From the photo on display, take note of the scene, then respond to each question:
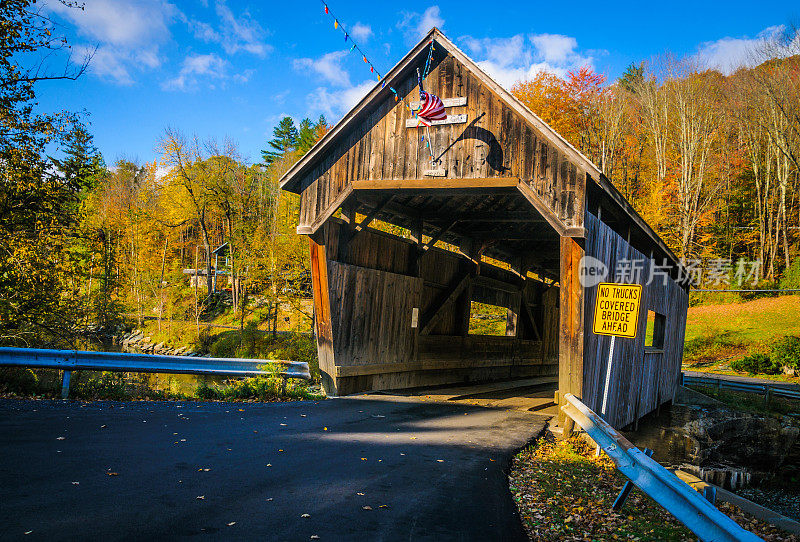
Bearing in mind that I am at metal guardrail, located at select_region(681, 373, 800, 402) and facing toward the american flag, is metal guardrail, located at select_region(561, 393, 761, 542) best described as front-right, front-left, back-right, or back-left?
front-left

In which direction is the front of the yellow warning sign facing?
toward the camera

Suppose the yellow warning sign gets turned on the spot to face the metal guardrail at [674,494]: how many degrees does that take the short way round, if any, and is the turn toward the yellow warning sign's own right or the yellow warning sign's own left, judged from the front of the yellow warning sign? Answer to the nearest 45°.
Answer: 0° — it already faces it

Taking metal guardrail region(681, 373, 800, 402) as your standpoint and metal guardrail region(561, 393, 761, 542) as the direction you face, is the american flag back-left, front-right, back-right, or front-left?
front-right

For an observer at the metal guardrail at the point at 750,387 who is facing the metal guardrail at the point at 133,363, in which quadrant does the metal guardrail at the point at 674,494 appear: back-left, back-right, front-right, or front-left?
front-left

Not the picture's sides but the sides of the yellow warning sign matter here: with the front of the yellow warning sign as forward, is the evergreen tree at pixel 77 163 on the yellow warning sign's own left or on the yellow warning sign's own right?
on the yellow warning sign's own right

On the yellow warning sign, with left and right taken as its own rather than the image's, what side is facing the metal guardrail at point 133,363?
right
